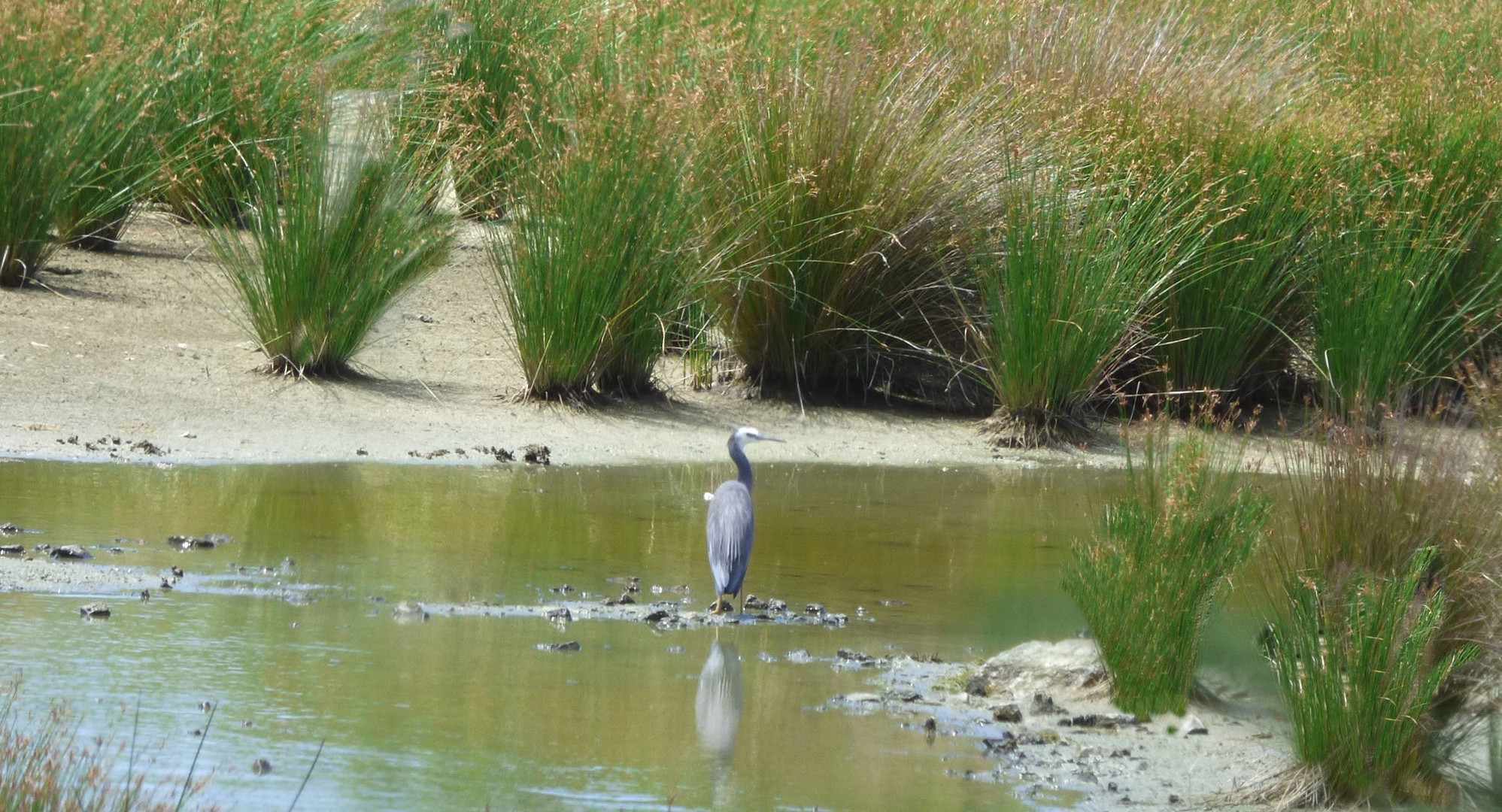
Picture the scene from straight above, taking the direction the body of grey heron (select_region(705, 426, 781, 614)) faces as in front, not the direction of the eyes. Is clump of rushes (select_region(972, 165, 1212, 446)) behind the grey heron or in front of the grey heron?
in front

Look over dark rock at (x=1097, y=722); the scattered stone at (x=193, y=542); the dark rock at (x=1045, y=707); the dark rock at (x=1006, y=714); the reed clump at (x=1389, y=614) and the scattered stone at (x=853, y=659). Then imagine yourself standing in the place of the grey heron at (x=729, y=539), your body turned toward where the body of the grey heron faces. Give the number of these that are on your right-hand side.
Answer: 5

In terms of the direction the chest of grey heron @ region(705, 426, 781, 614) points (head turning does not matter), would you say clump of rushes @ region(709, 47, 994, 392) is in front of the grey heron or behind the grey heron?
in front

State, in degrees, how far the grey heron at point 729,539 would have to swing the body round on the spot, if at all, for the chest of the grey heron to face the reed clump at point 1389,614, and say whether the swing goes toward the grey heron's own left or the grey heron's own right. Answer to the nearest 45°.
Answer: approximately 90° to the grey heron's own right

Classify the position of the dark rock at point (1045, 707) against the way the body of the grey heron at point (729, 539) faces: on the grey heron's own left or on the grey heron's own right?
on the grey heron's own right

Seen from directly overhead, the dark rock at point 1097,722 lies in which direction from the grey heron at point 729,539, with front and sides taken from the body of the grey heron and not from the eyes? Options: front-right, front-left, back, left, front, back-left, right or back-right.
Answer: right

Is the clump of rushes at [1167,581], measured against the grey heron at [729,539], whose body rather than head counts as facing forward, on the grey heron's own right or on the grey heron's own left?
on the grey heron's own right

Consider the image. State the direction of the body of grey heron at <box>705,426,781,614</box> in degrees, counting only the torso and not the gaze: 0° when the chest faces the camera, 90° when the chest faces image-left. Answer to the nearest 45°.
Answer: approximately 225°

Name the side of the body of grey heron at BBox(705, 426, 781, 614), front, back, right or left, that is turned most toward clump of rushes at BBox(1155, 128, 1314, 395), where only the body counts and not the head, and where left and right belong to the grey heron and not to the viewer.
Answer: front

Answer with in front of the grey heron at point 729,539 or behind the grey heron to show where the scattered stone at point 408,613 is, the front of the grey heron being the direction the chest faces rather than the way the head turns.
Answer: behind

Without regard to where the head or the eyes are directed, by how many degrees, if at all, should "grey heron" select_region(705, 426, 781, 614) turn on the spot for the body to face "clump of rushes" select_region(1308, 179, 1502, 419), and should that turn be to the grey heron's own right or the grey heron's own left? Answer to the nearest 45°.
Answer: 0° — it already faces it

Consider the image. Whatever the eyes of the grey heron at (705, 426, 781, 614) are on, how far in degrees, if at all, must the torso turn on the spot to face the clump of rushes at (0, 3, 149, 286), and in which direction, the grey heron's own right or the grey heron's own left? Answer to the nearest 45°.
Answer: approximately 90° to the grey heron's own left

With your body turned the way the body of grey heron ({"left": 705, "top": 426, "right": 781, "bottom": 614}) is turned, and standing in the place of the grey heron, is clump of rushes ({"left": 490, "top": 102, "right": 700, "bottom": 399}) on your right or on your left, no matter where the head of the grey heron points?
on your left

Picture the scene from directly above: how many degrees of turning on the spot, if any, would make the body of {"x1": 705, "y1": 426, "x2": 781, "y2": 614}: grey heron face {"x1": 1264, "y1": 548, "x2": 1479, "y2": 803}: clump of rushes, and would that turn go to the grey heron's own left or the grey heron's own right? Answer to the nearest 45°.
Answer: approximately 90° to the grey heron's own right

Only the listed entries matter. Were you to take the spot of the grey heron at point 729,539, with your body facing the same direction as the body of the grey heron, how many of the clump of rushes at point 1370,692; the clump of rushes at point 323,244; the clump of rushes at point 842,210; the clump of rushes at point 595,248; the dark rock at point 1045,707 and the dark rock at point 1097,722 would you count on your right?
3
